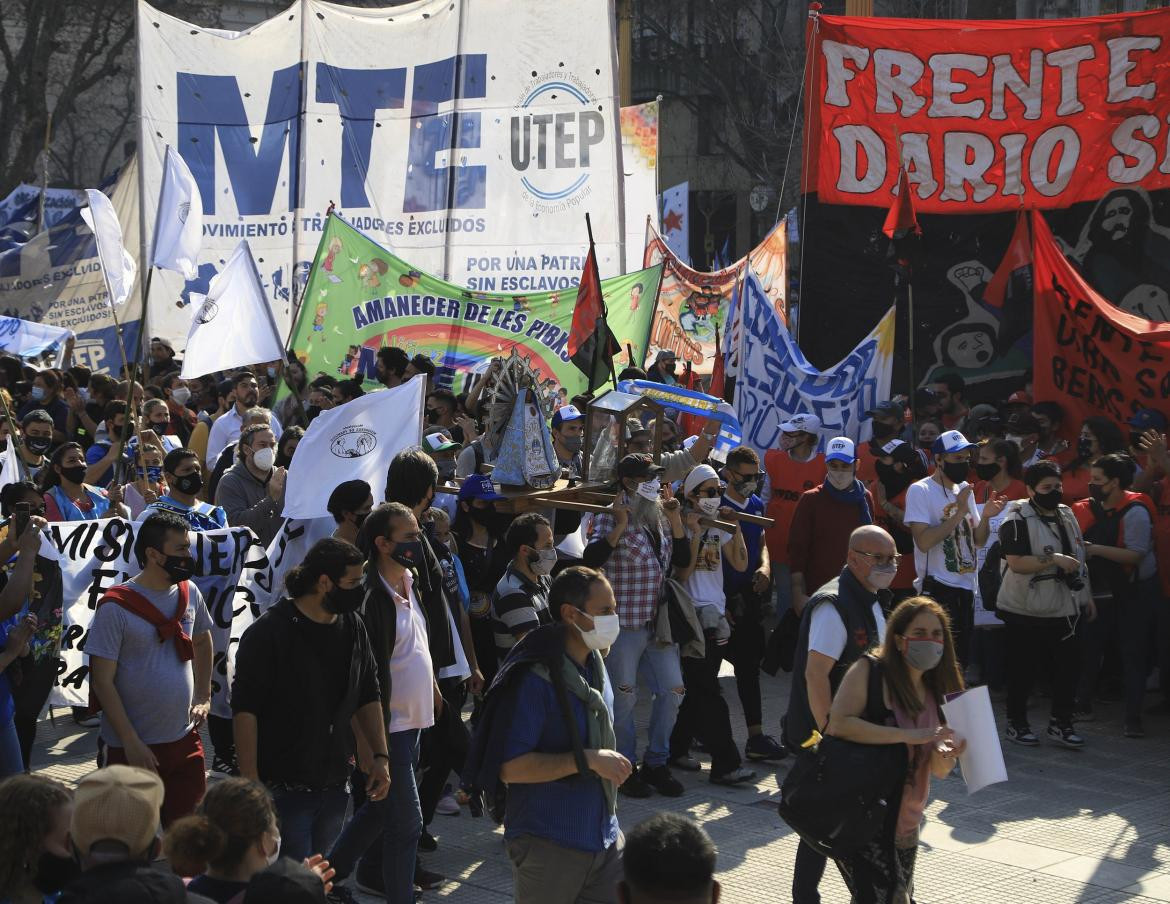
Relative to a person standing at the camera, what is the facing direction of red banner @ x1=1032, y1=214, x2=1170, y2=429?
facing the viewer

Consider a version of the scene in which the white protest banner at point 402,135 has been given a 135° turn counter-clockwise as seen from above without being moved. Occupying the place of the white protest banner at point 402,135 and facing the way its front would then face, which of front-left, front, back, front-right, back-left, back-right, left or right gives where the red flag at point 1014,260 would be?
right

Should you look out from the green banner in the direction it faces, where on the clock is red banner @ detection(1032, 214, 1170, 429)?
The red banner is roughly at 10 o'clock from the green banner.

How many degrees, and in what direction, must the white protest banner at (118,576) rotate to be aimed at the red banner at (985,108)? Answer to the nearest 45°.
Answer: approximately 135° to its left

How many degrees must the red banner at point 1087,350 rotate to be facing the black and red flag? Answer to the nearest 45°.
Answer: approximately 90° to its right

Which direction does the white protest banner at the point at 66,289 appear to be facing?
toward the camera

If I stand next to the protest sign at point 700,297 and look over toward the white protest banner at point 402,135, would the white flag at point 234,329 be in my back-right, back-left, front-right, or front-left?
front-left

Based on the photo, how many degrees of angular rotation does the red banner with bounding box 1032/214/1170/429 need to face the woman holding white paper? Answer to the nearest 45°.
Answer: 0° — it already faces them

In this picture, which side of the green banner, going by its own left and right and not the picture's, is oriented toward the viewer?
front

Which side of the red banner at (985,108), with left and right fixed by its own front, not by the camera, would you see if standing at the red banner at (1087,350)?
front

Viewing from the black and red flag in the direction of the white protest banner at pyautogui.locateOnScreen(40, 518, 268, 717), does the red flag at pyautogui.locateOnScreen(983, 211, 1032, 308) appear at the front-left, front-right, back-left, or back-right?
back-left

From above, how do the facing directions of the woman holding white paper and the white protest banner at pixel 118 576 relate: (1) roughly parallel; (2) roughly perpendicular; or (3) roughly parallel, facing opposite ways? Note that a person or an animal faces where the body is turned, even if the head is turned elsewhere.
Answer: roughly parallel

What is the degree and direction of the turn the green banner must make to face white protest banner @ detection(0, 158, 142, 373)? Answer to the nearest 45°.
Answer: approximately 135° to its right

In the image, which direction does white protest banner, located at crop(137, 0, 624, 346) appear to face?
toward the camera

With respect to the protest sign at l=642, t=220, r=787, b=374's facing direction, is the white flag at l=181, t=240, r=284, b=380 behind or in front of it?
in front
